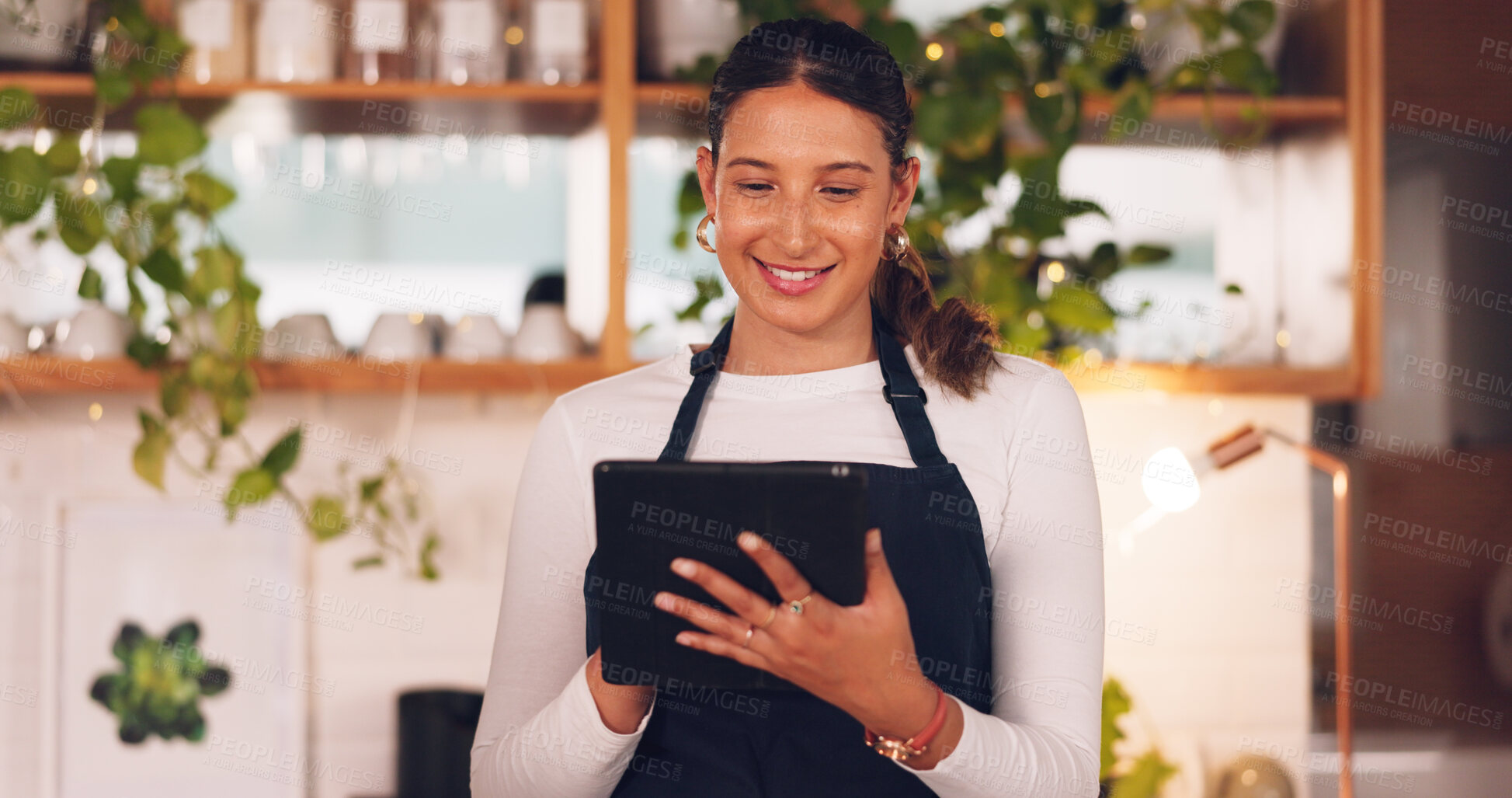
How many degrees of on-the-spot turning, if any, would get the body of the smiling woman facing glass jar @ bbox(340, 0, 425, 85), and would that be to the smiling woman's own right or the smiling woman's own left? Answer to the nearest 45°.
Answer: approximately 135° to the smiling woman's own right

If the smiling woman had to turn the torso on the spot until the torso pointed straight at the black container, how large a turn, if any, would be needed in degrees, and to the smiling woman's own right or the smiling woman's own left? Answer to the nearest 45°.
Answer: approximately 135° to the smiling woman's own right

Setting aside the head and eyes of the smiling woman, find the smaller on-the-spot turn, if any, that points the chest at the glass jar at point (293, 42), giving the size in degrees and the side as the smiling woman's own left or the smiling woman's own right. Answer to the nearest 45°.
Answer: approximately 135° to the smiling woman's own right

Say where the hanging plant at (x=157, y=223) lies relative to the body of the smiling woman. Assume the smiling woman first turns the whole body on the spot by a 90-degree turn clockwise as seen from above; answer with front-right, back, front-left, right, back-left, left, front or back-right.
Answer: front-right

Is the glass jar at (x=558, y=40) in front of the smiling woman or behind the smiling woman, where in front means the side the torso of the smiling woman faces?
behind

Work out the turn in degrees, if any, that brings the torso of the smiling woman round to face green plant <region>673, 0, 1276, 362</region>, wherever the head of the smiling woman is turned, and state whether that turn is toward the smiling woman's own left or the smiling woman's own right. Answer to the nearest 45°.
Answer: approximately 180°

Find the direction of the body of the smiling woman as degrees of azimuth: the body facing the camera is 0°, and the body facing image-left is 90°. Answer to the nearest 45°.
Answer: approximately 0°

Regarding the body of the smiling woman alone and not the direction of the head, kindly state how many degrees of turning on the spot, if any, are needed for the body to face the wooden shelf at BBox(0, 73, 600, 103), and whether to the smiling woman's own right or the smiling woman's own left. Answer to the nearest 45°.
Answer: approximately 135° to the smiling woman's own right

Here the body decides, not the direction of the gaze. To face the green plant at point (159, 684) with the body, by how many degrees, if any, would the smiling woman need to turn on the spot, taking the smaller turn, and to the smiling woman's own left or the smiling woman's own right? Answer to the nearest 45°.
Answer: approximately 135° to the smiling woman's own right
